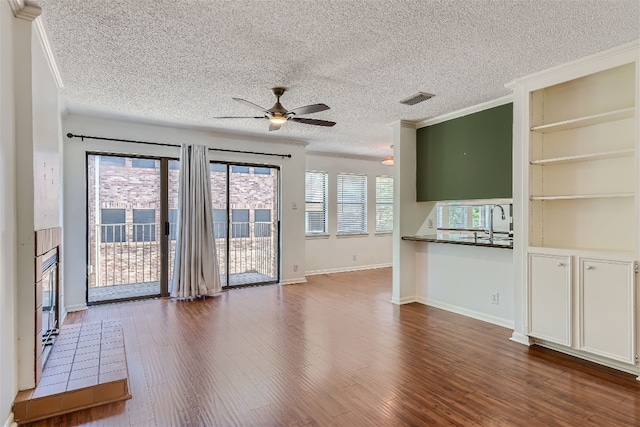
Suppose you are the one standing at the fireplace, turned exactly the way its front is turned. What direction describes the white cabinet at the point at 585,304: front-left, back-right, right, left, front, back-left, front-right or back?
front-right

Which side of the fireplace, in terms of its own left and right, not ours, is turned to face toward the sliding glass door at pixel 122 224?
left

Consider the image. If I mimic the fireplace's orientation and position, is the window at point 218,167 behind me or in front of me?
in front

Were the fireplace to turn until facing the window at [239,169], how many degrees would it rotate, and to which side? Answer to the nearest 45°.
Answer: approximately 45° to its left

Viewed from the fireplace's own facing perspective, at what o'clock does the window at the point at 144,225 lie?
The window is roughly at 10 o'clock from the fireplace.

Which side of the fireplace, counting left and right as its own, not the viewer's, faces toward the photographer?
right

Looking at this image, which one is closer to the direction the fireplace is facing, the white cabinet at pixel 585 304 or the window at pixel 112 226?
the white cabinet

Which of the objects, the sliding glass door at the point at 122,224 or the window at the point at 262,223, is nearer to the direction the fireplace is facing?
the window

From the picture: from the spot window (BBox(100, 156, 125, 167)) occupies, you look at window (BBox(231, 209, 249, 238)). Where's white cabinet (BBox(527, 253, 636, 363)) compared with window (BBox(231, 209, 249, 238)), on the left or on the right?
right

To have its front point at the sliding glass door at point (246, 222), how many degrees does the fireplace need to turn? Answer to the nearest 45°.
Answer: approximately 45° to its left
